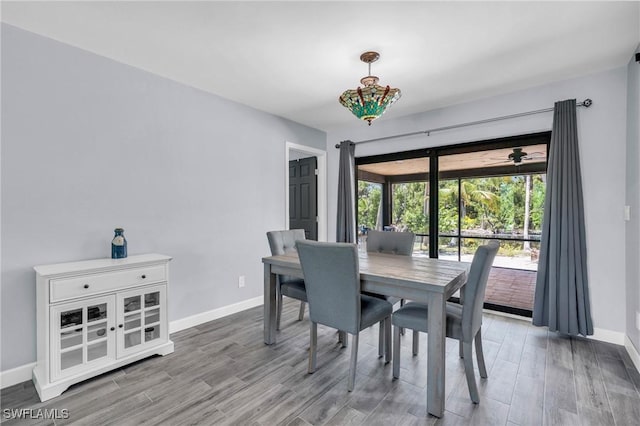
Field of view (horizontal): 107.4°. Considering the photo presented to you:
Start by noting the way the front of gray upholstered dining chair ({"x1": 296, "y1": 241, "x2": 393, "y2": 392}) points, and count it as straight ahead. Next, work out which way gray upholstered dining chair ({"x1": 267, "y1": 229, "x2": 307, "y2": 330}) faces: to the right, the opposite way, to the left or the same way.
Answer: to the right

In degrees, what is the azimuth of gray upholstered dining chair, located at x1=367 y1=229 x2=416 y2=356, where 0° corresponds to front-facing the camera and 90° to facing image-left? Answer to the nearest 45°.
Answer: approximately 45°

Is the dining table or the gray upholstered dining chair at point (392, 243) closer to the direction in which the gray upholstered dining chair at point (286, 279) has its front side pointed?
the dining table

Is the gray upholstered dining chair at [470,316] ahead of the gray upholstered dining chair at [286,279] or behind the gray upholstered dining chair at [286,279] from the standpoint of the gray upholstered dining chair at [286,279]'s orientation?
ahead

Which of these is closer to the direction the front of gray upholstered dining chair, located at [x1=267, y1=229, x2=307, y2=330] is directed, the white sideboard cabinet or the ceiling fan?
the ceiling fan

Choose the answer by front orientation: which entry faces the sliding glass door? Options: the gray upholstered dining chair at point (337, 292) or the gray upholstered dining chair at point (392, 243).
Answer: the gray upholstered dining chair at point (337, 292)

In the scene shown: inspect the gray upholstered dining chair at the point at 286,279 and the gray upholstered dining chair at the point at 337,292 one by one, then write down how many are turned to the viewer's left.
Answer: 0

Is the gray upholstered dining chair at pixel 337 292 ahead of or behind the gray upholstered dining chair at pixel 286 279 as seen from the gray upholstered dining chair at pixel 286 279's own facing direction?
ahead

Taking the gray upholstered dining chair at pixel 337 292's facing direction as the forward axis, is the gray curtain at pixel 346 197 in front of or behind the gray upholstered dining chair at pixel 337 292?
in front

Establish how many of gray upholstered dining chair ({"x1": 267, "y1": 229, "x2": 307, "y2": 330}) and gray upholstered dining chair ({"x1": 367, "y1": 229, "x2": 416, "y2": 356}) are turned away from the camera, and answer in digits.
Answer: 0

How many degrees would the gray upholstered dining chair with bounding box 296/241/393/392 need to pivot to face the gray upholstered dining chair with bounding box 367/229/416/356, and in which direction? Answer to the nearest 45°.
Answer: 0° — it already faces it

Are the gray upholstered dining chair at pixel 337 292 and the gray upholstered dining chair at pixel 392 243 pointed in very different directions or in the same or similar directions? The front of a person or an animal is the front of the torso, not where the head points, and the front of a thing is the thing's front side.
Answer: very different directions

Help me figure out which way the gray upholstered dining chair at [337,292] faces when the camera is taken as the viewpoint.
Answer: facing away from the viewer and to the right of the viewer

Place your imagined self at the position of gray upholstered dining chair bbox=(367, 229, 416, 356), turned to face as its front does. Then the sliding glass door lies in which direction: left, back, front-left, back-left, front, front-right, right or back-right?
back

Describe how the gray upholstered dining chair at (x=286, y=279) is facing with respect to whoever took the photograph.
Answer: facing the viewer and to the right of the viewer
